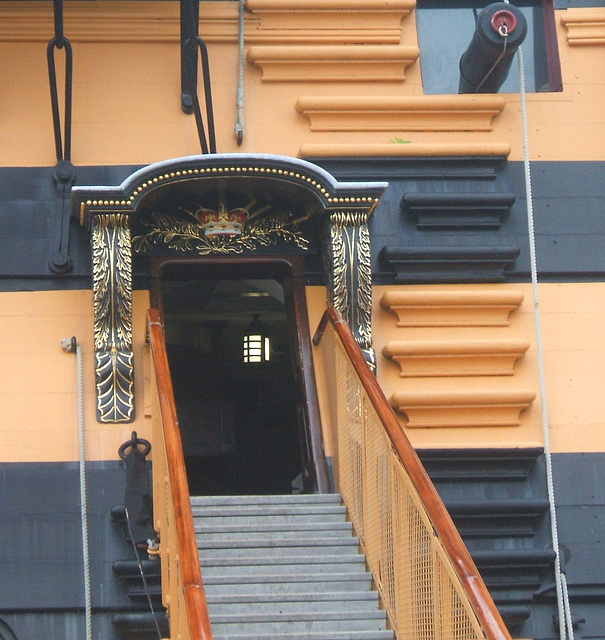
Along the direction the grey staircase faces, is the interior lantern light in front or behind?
behind

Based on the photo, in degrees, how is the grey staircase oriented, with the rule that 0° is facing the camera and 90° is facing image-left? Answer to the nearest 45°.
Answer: approximately 0°

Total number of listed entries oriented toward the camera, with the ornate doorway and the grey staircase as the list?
2

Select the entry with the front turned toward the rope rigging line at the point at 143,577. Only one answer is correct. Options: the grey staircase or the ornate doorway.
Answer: the ornate doorway

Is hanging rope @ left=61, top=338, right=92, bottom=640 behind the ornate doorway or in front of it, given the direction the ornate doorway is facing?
in front

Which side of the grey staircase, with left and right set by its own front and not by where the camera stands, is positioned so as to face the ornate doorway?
back

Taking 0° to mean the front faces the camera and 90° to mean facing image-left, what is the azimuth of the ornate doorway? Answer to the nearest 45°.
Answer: approximately 0°

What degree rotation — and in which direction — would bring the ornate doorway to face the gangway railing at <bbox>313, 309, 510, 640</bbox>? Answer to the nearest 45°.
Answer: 0° — it already faces it
